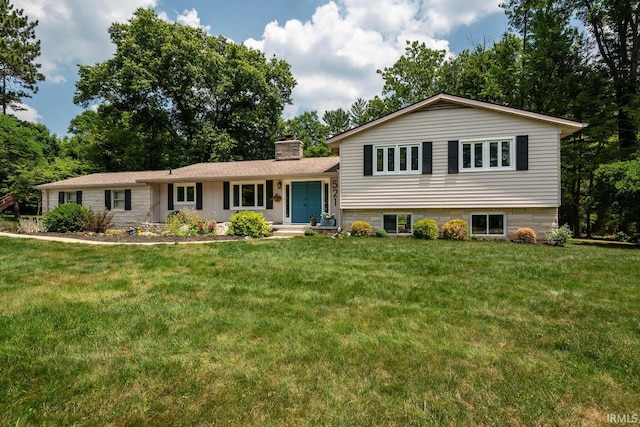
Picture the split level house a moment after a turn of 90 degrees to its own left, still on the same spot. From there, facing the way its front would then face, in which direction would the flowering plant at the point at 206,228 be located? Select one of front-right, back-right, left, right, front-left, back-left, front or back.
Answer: back

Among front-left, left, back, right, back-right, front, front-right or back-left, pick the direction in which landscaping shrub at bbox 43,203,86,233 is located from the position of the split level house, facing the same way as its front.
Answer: right

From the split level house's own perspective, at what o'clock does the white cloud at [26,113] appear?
The white cloud is roughly at 4 o'clock from the split level house.

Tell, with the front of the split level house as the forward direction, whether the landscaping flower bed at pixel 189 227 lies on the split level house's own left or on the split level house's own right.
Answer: on the split level house's own right

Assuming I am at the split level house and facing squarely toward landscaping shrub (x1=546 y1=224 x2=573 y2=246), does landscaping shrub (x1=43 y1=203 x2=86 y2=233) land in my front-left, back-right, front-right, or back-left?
back-right

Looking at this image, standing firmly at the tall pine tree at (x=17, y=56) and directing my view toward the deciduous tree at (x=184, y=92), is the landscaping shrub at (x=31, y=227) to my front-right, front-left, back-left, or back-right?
front-right

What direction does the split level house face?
toward the camera

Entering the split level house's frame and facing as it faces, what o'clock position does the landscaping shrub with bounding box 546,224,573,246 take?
The landscaping shrub is roughly at 10 o'clock from the split level house.

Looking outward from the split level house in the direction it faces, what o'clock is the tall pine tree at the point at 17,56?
The tall pine tree is roughly at 4 o'clock from the split level house.

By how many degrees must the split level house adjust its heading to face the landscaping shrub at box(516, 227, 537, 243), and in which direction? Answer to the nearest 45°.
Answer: approximately 45° to its left

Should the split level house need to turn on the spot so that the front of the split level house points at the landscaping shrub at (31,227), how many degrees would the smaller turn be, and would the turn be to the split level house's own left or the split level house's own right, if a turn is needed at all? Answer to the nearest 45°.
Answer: approximately 90° to the split level house's own right
